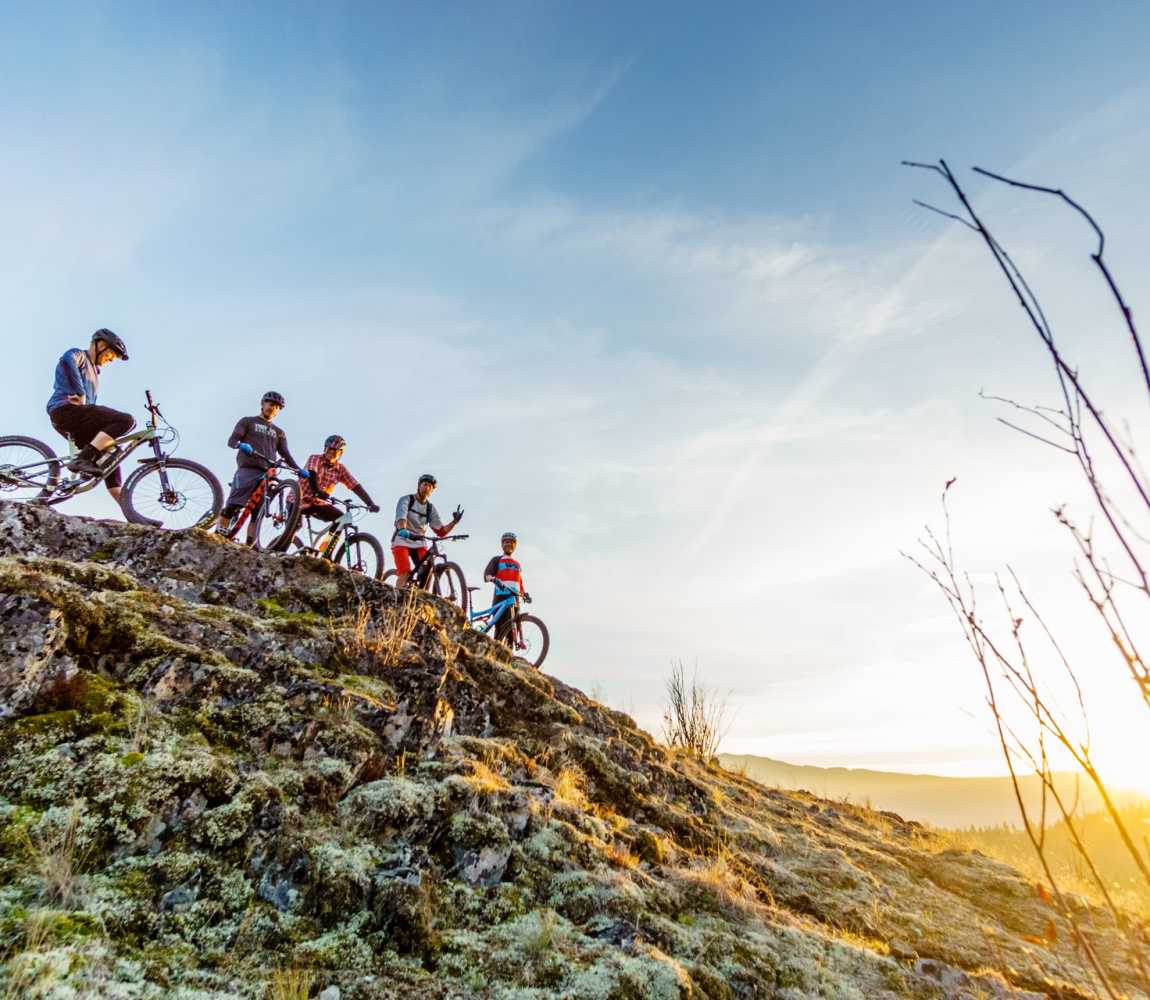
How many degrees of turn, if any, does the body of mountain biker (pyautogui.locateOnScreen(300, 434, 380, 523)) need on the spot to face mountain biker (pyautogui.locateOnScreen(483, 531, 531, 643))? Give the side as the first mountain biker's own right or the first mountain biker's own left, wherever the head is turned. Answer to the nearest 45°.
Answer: approximately 90° to the first mountain biker's own left

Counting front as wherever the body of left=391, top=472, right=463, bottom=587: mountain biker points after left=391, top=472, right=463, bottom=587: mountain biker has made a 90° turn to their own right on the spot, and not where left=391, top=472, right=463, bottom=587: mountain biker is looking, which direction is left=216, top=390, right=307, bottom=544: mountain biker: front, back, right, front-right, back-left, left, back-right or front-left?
front

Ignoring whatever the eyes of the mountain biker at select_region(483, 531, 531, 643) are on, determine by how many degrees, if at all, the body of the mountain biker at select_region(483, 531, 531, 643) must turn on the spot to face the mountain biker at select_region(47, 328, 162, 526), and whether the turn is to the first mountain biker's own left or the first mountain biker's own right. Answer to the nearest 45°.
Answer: approximately 45° to the first mountain biker's own right

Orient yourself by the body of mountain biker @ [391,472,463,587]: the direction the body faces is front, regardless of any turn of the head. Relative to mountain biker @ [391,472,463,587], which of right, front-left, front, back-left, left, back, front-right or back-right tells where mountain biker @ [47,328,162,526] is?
right

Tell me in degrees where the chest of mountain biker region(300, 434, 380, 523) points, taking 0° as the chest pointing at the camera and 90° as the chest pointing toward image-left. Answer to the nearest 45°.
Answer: approximately 315°

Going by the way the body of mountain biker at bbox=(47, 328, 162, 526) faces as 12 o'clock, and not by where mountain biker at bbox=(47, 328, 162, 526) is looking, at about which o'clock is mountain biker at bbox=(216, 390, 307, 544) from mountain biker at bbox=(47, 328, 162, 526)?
mountain biker at bbox=(216, 390, 307, 544) is roughly at 12 o'clock from mountain biker at bbox=(47, 328, 162, 526).

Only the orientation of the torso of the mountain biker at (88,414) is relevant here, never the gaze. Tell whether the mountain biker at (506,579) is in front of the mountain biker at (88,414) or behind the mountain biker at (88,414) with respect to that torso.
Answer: in front

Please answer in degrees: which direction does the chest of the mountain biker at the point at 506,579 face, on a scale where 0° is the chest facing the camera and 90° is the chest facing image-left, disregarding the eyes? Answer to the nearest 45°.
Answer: approximately 0°

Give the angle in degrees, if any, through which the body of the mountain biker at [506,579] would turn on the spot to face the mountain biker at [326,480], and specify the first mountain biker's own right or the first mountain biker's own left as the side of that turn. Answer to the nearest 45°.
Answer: approximately 45° to the first mountain biker's own right

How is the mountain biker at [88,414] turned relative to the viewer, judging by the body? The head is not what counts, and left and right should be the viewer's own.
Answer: facing to the right of the viewer

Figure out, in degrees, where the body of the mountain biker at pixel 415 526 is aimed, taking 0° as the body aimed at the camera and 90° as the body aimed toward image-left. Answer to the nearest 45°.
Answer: approximately 315°

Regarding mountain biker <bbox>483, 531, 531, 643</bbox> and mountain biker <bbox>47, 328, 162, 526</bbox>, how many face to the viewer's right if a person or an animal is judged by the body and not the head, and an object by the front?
1
